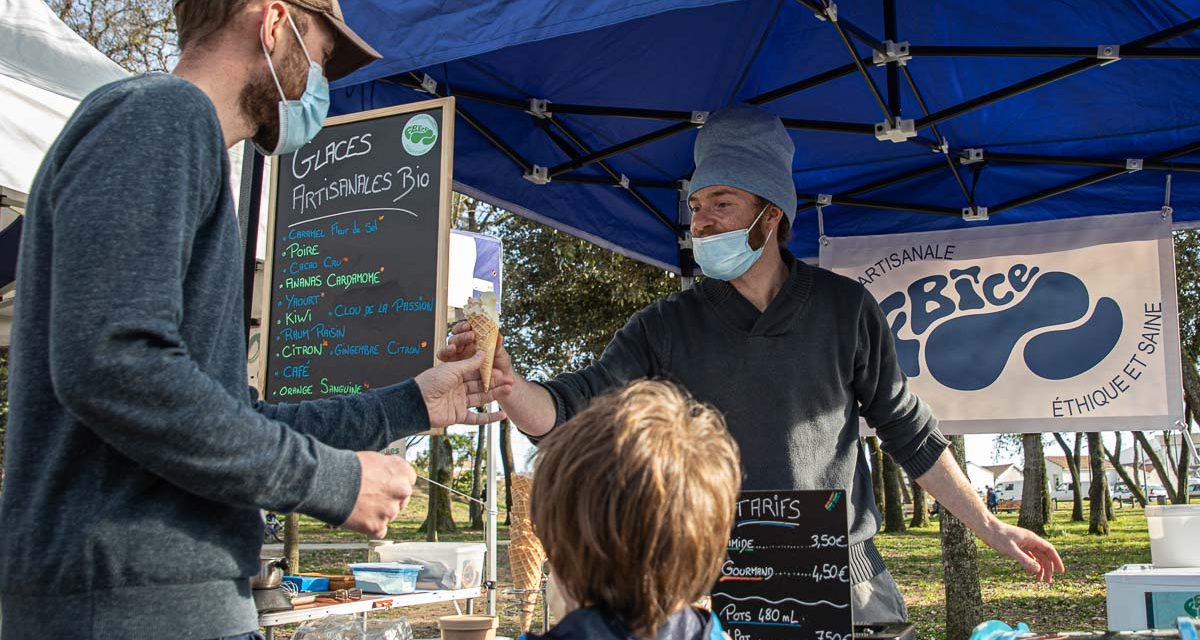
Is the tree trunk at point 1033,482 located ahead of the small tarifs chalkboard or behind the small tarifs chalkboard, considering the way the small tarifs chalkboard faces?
behind

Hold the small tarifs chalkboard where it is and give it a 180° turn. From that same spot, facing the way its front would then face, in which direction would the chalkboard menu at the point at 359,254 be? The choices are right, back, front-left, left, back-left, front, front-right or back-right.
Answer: front-left

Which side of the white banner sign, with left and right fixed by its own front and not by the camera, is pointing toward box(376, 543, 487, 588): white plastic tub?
right

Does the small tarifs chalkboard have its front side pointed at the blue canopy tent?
no

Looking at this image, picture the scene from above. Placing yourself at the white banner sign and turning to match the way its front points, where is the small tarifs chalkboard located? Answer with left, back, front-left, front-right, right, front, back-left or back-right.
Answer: front

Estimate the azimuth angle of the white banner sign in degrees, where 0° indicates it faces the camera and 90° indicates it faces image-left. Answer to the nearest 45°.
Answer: approximately 0°

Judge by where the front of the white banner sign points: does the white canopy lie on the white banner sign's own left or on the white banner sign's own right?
on the white banner sign's own right

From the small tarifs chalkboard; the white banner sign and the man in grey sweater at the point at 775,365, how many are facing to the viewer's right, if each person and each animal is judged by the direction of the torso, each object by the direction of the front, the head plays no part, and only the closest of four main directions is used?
0

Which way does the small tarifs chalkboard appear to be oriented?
toward the camera

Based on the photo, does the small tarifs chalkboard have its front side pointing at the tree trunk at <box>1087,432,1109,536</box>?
no

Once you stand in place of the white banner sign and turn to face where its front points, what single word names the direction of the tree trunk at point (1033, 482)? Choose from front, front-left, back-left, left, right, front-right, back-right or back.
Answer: back

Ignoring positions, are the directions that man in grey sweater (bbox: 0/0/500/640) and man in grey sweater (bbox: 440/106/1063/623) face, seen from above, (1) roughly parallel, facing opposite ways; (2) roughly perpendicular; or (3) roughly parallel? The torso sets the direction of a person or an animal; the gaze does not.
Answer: roughly parallel, facing opposite ways

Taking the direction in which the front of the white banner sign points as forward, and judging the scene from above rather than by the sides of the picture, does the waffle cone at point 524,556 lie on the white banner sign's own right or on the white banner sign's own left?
on the white banner sign's own right

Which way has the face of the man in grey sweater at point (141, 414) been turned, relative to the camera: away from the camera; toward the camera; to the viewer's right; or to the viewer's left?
to the viewer's right

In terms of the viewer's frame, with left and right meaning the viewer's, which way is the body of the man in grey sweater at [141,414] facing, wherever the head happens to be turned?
facing to the right of the viewer

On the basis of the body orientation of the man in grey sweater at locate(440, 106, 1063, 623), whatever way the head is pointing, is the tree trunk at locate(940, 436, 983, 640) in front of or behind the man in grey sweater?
behind
